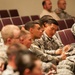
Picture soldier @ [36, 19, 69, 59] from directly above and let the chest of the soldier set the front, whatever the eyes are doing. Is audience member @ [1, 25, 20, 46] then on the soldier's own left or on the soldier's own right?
on the soldier's own right
